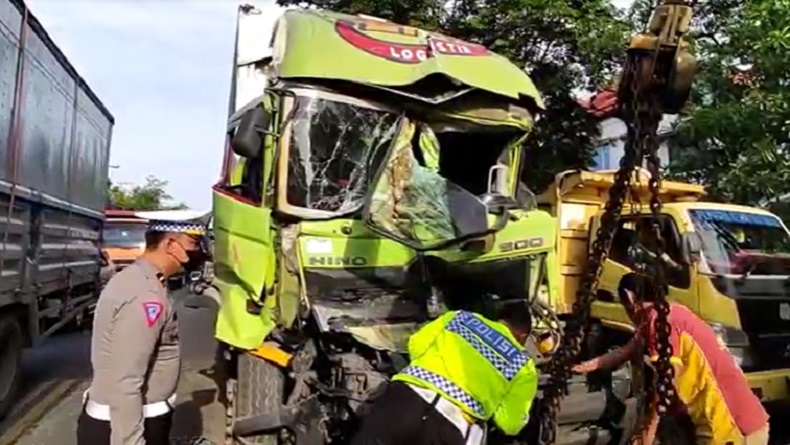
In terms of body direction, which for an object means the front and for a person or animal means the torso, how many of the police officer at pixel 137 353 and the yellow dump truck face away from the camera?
0

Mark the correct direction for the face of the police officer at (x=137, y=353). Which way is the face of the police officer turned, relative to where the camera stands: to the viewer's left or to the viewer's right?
to the viewer's right

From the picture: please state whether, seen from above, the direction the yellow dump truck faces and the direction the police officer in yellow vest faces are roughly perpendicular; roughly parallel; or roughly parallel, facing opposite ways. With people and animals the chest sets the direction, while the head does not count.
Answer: roughly perpendicular

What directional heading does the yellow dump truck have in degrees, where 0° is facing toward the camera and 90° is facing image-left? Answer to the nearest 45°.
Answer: approximately 315°

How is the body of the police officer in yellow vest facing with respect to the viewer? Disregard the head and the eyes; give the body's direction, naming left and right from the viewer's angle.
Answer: facing away from the viewer and to the right of the viewer

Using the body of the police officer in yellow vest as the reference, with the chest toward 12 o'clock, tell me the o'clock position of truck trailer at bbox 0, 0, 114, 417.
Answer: The truck trailer is roughly at 9 o'clock from the police officer in yellow vest.

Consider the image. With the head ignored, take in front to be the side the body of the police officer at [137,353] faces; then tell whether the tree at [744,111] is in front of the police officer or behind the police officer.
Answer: in front

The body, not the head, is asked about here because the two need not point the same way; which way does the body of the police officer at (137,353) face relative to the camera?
to the viewer's right

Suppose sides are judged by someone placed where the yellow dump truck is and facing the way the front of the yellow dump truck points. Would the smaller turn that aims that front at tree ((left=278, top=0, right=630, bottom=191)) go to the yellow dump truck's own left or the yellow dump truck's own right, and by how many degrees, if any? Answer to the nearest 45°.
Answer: approximately 180°
